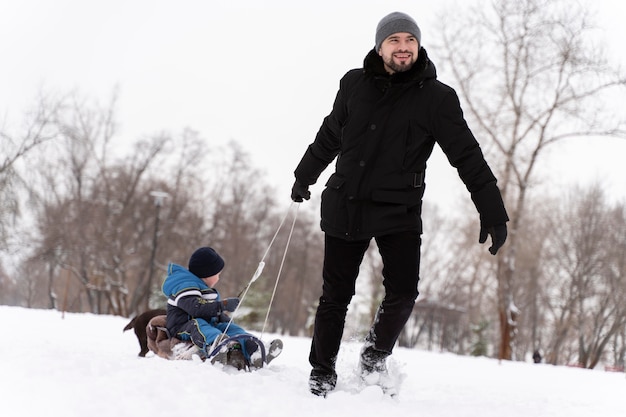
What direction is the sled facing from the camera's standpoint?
to the viewer's right

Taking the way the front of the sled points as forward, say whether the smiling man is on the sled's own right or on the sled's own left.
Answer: on the sled's own right

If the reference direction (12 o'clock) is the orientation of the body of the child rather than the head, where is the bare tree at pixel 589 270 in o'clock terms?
The bare tree is roughly at 10 o'clock from the child.

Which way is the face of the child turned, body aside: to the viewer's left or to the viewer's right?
to the viewer's right

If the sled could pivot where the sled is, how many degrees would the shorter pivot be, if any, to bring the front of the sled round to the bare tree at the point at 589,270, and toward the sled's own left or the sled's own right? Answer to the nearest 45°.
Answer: approximately 45° to the sled's own left

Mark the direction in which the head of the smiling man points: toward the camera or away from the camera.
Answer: toward the camera

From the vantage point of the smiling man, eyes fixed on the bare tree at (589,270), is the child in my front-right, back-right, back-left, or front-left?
front-left

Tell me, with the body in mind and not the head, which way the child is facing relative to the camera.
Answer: to the viewer's right
